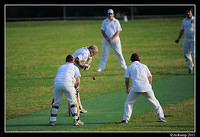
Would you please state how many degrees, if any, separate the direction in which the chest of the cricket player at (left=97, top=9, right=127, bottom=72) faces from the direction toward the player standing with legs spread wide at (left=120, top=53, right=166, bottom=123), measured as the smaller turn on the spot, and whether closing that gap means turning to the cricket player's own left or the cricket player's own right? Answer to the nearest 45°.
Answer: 0° — they already face them

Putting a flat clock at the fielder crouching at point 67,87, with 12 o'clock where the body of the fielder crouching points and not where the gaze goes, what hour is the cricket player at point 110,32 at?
The cricket player is roughly at 11 o'clock from the fielder crouching.

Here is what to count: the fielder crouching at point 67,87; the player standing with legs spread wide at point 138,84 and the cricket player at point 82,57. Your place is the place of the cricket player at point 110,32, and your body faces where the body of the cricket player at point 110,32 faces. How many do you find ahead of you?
3

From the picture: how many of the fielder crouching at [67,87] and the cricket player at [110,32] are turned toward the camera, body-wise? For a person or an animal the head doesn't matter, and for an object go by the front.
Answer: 1

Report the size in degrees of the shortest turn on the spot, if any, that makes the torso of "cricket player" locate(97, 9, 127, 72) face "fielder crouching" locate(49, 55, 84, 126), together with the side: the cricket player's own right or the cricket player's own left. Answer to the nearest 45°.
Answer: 0° — they already face them

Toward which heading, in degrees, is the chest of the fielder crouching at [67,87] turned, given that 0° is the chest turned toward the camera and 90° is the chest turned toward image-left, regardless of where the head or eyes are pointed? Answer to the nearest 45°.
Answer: approximately 225°

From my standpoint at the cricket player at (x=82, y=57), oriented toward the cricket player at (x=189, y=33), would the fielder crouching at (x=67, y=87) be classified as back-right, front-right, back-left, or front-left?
back-right

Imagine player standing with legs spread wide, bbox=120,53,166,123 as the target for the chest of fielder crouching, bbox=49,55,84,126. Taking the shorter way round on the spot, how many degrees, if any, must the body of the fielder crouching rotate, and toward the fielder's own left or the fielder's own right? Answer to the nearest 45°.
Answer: approximately 45° to the fielder's own right

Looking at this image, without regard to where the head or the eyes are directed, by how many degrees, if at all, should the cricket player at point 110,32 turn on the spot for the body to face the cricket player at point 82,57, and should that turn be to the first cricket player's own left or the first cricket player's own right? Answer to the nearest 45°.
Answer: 0° — they already face them
